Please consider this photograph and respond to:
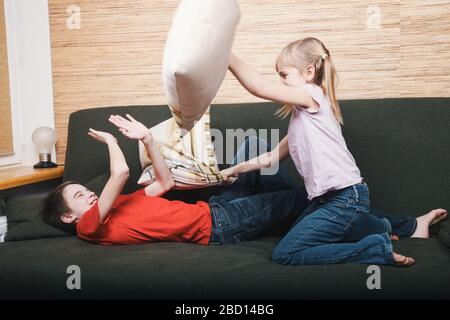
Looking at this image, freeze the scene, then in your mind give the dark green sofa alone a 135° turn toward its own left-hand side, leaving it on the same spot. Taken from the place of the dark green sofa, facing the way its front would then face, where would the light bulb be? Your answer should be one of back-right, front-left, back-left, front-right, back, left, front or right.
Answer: left

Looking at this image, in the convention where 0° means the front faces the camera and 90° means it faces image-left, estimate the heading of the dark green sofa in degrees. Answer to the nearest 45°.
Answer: approximately 0°

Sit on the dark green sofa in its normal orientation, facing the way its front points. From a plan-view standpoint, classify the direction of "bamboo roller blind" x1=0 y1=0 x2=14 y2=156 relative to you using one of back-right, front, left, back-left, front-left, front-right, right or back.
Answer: back-right
